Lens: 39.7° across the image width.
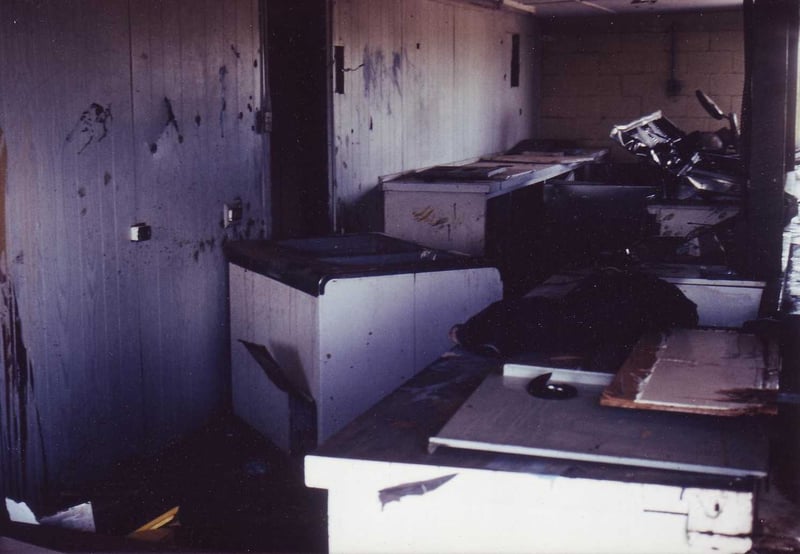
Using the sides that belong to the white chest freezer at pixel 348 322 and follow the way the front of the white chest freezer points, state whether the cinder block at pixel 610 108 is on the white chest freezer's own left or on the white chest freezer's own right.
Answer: on the white chest freezer's own left

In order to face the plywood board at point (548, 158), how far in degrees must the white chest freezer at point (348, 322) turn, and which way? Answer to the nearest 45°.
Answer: approximately 135° to its left

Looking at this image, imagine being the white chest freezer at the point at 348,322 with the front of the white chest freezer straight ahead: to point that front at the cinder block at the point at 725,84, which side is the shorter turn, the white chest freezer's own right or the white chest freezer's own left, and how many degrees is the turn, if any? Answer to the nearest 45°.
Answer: approximately 90° to the white chest freezer's own left

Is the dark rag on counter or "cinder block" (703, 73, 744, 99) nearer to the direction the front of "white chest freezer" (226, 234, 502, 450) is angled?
the dark rag on counter

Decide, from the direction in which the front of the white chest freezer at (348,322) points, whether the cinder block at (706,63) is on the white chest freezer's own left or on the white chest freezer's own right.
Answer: on the white chest freezer's own left

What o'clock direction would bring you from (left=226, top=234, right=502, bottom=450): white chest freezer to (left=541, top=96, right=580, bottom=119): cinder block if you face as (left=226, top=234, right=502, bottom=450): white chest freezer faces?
The cinder block is roughly at 8 o'clock from the white chest freezer.

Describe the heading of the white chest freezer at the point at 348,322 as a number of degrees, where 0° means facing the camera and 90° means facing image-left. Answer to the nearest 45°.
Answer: approximately 315°

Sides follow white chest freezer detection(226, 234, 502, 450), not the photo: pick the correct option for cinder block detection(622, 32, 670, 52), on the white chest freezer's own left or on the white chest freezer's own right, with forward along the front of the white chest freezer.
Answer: on the white chest freezer's own left
